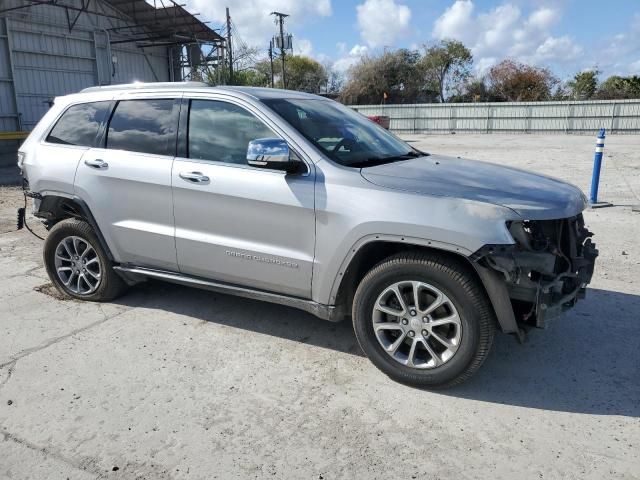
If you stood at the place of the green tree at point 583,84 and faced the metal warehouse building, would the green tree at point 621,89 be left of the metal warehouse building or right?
left

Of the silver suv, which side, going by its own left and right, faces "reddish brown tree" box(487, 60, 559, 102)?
left

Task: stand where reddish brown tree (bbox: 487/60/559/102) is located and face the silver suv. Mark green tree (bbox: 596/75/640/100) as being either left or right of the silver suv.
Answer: left

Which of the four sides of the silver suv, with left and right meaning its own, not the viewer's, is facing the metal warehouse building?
back

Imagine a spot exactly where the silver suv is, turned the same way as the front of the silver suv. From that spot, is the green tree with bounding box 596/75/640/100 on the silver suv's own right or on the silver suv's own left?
on the silver suv's own left

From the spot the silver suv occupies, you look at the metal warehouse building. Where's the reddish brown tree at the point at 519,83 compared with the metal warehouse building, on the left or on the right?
right

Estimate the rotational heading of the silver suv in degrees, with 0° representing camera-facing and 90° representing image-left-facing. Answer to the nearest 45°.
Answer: approximately 315°

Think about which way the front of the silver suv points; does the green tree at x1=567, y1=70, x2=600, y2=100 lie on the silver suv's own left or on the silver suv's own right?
on the silver suv's own left
